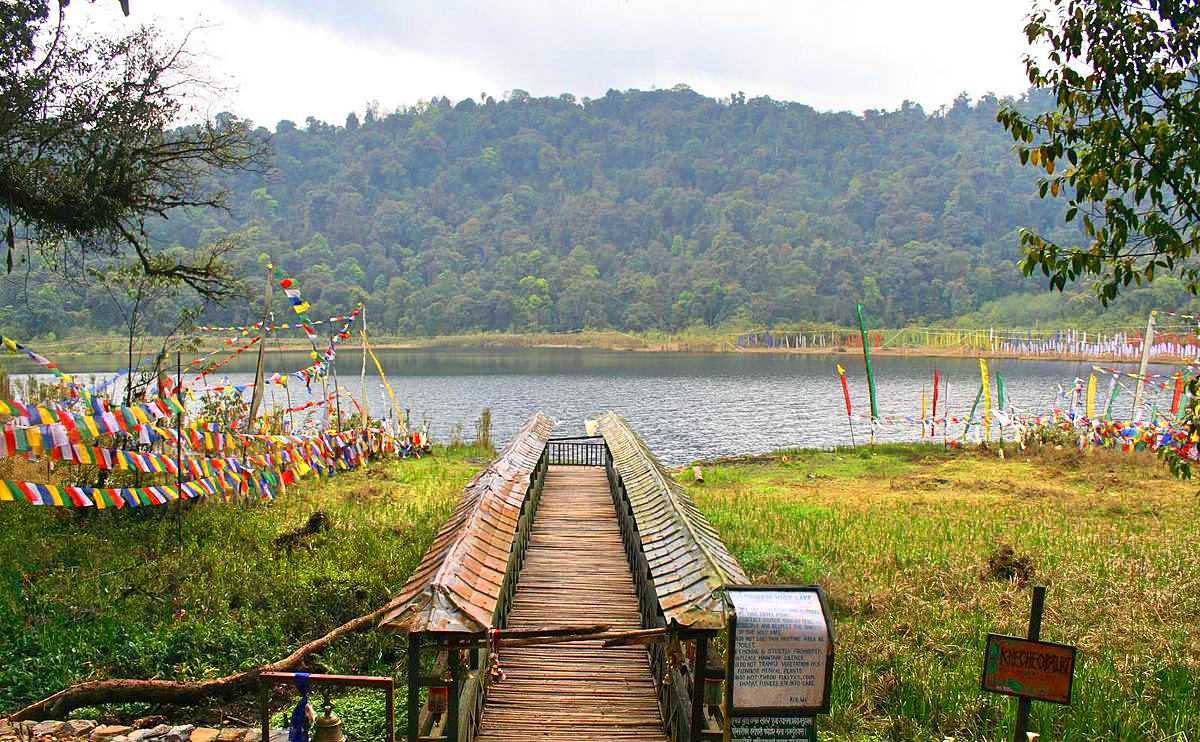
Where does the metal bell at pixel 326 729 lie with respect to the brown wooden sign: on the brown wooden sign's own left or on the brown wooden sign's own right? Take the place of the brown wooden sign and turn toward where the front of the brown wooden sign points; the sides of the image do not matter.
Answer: on the brown wooden sign's own right

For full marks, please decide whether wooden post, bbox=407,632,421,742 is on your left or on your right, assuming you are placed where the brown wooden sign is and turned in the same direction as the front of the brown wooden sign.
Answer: on your right

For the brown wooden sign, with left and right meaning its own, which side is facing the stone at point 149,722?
right

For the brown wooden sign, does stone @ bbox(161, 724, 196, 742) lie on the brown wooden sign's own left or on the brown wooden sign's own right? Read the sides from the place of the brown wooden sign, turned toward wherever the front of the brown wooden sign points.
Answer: on the brown wooden sign's own right

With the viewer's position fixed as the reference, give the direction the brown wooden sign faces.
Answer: facing the viewer

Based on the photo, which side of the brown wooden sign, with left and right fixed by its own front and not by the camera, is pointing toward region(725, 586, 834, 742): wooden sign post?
right

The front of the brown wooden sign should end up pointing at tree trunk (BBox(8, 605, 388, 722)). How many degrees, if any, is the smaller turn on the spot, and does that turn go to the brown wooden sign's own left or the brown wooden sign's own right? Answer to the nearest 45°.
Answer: approximately 90° to the brown wooden sign's own right

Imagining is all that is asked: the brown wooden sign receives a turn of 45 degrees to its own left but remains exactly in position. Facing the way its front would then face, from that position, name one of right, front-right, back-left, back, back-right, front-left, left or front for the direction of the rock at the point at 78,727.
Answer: back-right
